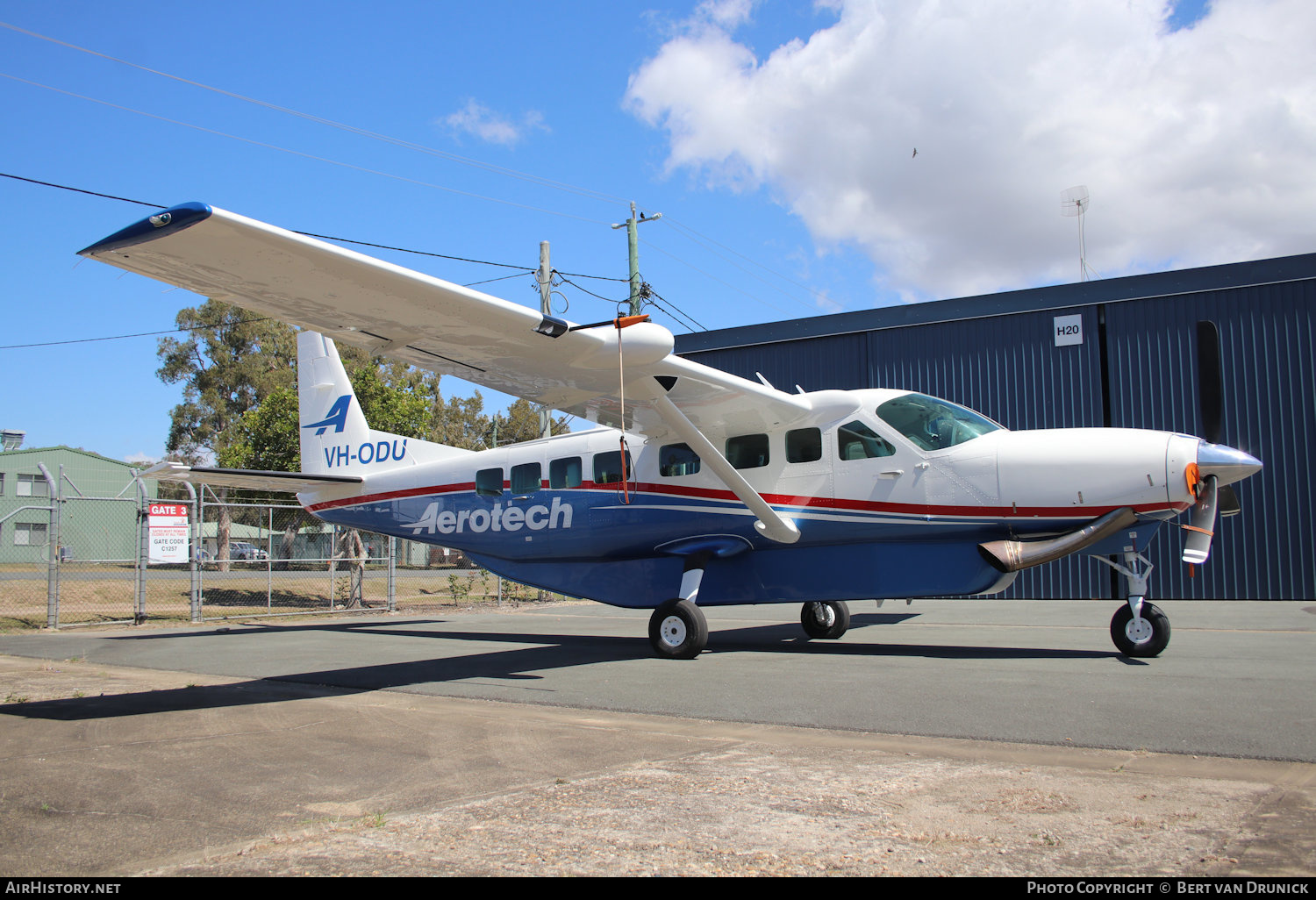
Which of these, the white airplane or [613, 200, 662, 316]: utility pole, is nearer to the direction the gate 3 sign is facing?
the white airplane

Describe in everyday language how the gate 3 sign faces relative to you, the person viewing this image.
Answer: facing the viewer

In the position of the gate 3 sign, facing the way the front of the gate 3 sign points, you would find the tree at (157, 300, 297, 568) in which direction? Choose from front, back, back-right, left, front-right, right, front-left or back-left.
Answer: back

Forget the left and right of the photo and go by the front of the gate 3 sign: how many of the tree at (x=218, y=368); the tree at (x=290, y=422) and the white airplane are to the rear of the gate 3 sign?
2

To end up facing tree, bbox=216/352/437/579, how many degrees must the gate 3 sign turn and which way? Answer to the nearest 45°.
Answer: approximately 180°

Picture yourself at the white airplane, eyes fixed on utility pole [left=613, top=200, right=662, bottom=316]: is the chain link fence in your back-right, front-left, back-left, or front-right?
front-left

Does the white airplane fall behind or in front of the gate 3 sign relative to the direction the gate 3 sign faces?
in front

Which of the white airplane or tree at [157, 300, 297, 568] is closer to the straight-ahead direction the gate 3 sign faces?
the white airplane
